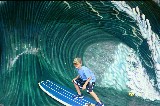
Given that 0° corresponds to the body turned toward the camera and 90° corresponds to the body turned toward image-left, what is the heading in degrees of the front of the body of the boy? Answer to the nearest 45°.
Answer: approximately 45°

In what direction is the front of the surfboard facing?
to the viewer's left
